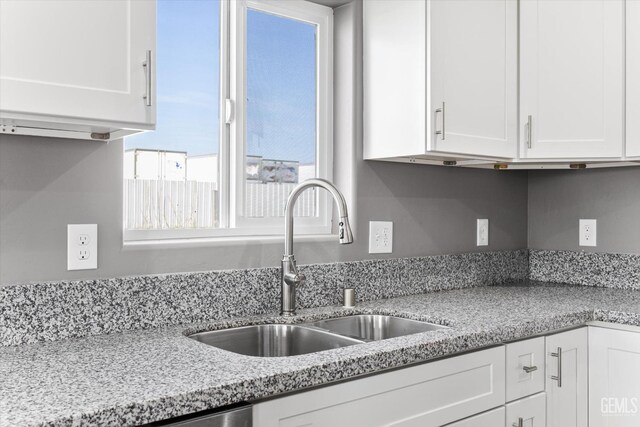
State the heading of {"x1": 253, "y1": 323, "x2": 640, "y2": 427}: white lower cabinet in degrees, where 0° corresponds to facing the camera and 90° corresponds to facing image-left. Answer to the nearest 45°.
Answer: approximately 315°

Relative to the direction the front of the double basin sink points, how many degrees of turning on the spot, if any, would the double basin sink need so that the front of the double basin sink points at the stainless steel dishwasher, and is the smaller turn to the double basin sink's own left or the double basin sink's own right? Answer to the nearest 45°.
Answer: approximately 45° to the double basin sink's own right

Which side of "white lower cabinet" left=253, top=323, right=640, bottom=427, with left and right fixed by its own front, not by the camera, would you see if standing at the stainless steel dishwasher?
right

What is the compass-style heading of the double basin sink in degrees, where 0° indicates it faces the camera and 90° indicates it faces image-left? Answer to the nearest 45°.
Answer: approximately 315°

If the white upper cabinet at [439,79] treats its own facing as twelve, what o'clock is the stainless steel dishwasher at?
The stainless steel dishwasher is roughly at 2 o'clock from the white upper cabinet.

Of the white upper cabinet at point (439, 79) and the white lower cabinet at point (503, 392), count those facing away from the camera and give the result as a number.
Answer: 0

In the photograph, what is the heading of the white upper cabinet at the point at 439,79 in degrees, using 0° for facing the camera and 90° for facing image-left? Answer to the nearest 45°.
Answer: approximately 315°
